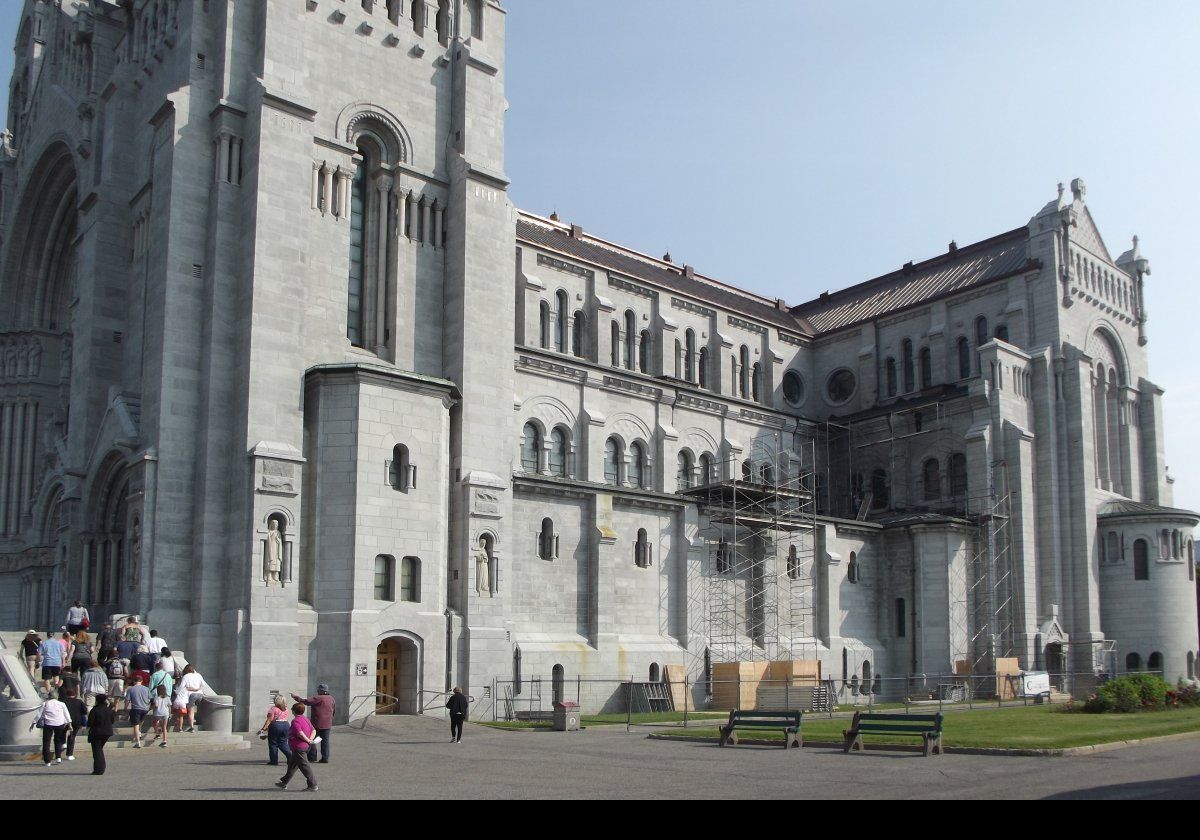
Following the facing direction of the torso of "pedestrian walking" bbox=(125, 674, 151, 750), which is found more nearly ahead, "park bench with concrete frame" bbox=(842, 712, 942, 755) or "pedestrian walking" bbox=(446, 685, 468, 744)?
the pedestrian walking

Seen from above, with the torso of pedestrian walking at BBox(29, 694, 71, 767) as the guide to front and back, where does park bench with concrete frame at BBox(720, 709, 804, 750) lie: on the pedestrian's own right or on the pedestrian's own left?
on the pedestrian's own right

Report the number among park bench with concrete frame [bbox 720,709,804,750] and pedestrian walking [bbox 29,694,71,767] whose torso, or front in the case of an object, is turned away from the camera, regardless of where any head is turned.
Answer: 1

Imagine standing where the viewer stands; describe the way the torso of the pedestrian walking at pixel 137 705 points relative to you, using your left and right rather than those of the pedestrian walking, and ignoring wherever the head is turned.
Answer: facing away from the viewer

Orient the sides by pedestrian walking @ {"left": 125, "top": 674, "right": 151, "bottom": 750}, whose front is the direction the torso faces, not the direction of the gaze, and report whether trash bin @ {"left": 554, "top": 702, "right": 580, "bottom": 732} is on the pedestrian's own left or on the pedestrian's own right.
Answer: on the pedestrian's own right

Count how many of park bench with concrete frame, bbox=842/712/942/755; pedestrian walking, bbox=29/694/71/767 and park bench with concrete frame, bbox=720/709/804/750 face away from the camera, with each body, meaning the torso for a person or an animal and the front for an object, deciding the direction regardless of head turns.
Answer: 1

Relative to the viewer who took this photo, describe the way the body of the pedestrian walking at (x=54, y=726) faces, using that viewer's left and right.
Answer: facing away from the viewer
